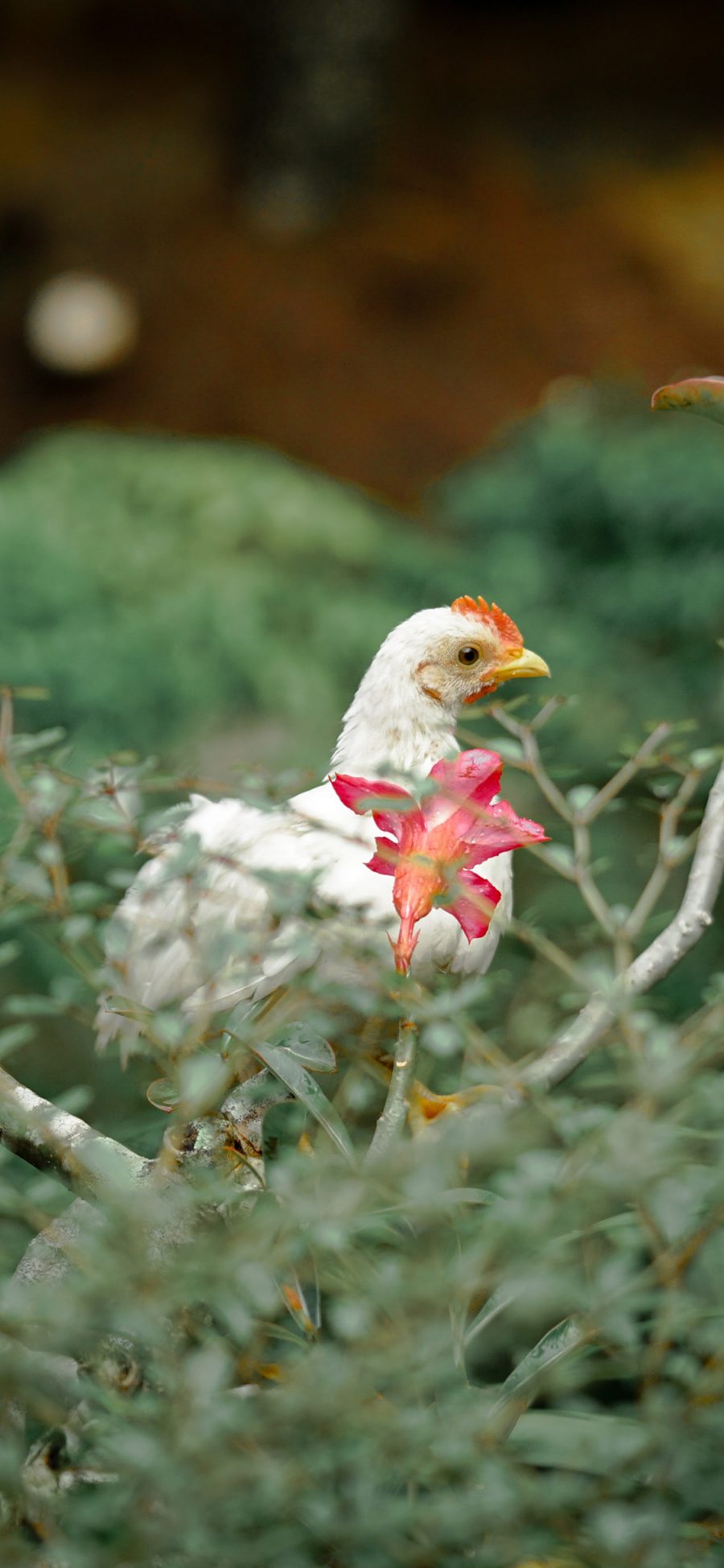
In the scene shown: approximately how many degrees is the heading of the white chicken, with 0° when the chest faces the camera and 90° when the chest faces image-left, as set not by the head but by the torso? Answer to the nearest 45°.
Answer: approximately 270°
